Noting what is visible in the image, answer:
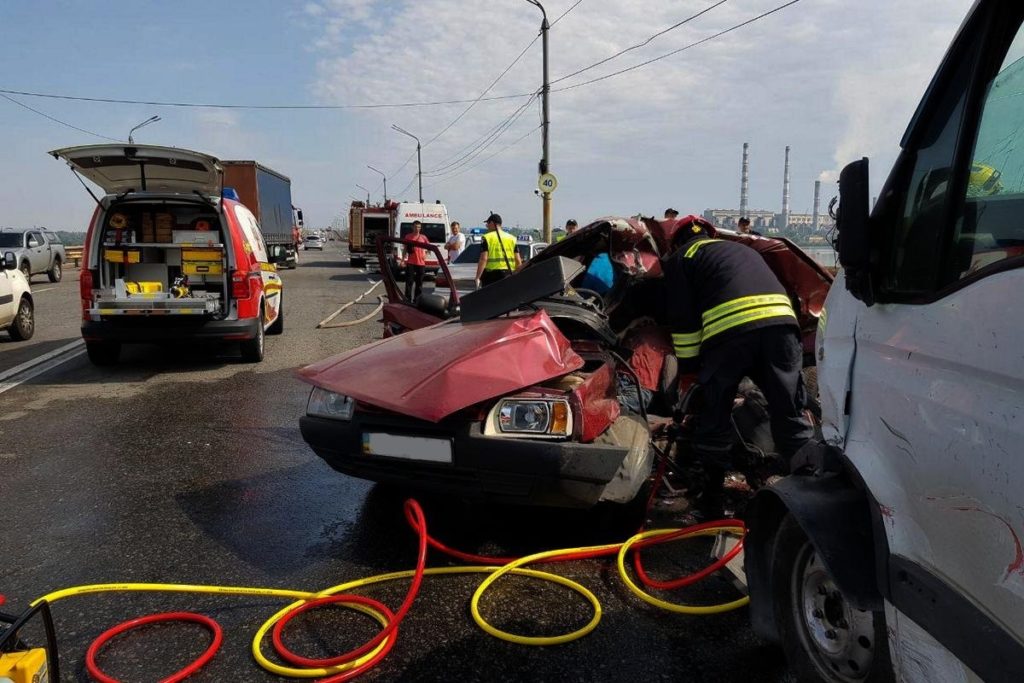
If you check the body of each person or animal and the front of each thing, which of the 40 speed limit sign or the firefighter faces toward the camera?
the 40 speed limit sign

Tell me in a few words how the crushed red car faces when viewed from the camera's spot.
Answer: facing the viewer and to the left of the viewer

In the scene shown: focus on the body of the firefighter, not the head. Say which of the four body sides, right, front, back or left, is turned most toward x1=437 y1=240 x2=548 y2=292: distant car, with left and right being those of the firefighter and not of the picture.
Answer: front

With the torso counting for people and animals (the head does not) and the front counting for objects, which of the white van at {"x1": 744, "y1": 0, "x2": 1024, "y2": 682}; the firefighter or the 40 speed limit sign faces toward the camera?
the 40 speed limit sign

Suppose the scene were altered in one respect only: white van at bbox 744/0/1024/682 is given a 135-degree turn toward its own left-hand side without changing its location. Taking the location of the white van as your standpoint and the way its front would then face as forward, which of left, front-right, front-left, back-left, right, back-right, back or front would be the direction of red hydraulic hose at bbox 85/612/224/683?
right

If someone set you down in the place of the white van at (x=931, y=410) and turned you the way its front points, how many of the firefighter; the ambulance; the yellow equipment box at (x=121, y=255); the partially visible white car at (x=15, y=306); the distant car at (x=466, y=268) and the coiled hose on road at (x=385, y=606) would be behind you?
0

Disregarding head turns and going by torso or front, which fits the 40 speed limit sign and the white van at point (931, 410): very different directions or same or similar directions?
very different directions

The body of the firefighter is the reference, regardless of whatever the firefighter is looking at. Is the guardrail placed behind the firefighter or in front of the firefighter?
in front

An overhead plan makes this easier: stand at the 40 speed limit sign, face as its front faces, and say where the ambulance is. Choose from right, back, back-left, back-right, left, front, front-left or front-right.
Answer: back-right

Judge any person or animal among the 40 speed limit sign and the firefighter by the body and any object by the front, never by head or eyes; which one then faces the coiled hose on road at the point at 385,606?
the 40 speed limit sign

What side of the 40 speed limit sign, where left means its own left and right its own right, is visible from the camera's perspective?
front

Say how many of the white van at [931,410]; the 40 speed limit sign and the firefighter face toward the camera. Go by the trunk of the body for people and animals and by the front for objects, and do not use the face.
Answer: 1

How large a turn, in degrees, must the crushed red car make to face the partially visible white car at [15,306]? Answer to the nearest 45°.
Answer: approximately 90° to its right

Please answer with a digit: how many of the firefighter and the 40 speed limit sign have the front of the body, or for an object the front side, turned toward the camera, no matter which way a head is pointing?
1

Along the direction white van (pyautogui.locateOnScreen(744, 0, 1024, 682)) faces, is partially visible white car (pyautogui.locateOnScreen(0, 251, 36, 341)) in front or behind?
in front

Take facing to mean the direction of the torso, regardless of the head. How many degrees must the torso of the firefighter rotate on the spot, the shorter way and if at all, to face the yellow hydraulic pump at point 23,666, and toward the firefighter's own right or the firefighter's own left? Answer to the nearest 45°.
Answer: approximately 90° to the firefighter's own left

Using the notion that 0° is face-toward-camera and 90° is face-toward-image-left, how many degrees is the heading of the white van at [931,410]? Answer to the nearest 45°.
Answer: approximately 135°
